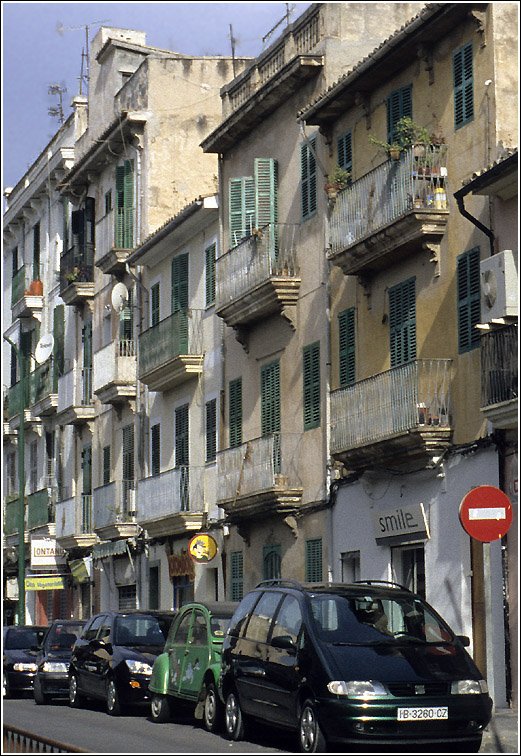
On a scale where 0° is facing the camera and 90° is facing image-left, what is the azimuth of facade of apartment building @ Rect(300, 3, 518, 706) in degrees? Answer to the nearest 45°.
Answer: approximately 45°

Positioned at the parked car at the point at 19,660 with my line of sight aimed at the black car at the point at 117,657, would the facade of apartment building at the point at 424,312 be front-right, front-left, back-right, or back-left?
front-left

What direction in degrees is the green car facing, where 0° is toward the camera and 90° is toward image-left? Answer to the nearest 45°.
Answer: approximately 315°

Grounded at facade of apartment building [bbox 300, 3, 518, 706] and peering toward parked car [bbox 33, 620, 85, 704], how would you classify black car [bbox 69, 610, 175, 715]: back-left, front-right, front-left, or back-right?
front-left

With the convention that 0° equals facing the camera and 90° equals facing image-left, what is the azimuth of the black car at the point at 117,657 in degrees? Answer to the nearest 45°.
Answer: approximately 315°

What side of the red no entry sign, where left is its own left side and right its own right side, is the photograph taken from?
front

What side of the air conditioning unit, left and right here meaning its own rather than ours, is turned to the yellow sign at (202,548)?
right

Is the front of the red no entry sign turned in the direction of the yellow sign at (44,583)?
no

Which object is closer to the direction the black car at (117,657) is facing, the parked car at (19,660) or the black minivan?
the black minivan

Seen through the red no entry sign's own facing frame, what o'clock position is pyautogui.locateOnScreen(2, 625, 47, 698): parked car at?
The parked car is roughly at 5 o'clock from the red no entry sign.

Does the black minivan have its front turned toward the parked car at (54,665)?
no

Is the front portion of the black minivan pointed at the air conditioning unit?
no

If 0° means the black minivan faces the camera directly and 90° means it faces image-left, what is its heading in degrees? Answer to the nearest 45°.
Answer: approximately 315°

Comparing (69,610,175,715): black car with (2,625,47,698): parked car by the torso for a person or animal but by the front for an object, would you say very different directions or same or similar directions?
same or similar directions

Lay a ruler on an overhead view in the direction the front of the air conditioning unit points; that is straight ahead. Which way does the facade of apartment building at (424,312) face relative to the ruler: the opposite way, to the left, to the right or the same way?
the same way

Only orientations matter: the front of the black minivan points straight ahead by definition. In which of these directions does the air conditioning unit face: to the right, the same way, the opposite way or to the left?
to the right
